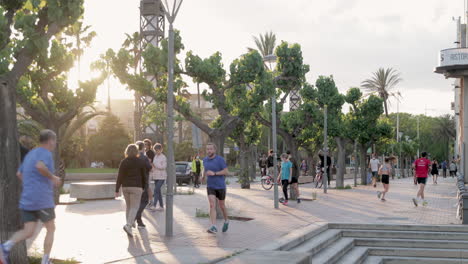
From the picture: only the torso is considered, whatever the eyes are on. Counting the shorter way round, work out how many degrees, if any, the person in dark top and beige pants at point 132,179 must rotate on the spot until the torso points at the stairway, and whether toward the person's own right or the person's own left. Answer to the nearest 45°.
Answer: approximately 90° to the person's own right

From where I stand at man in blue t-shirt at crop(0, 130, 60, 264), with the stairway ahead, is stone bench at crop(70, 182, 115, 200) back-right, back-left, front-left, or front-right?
front-left

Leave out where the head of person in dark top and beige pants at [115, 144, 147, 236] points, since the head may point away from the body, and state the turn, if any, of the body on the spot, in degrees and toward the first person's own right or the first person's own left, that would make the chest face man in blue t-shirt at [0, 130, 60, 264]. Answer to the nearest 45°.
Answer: approximately 180°

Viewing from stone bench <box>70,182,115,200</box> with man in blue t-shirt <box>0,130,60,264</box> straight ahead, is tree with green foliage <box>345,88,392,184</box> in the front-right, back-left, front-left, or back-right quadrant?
back-left

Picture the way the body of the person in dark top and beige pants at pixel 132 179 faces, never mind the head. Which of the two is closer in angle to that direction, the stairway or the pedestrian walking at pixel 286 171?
the pedestrian walking

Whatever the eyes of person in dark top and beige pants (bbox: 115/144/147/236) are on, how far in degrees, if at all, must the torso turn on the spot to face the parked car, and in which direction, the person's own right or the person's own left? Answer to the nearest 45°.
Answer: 0° — they already face it

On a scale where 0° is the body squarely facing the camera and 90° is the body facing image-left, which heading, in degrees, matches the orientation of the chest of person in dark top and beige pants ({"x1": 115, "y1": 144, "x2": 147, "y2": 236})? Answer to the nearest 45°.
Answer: approximately 180°

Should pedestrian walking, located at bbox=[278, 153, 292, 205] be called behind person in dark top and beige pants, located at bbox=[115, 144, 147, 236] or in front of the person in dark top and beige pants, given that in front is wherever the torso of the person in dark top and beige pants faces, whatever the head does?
in front
